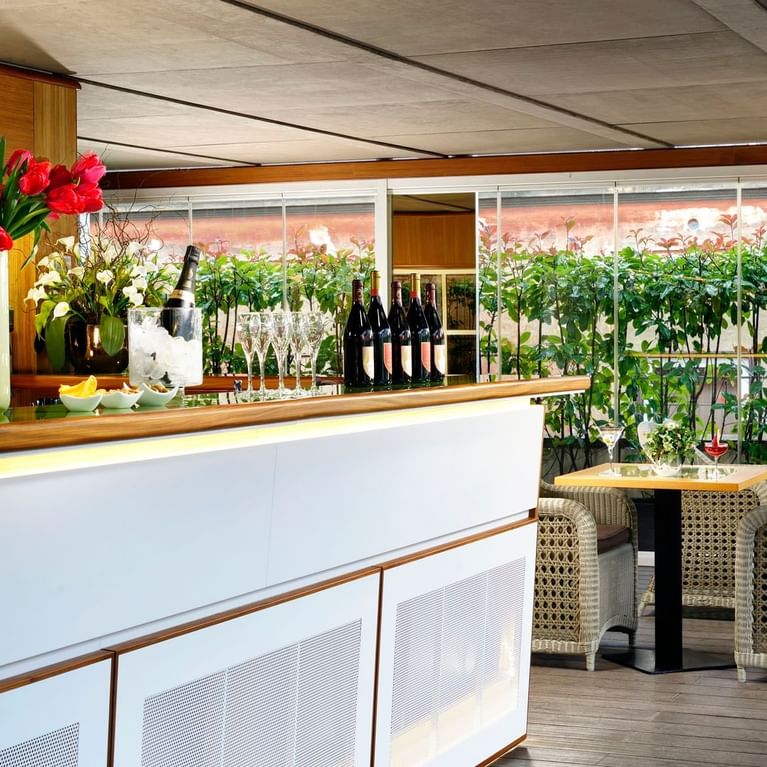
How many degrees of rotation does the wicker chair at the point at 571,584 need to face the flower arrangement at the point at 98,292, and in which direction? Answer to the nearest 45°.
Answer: approximately 135° to its right

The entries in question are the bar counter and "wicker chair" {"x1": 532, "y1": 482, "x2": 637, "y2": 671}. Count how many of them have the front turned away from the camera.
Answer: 0

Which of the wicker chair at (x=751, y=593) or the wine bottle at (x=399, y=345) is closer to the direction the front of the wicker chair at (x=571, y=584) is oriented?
the wicker chair

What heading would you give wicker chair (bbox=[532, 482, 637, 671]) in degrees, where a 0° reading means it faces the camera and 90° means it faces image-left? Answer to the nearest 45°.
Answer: approximately 315°

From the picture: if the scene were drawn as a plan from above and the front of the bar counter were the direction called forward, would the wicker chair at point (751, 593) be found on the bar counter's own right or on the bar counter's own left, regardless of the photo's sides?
on the bar counter's own left

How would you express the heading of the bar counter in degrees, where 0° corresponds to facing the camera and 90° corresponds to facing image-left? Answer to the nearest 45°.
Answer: approximately 315°

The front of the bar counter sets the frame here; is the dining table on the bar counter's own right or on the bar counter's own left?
on the bar counter's own left

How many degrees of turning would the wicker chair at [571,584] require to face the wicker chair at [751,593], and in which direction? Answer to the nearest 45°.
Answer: approximately 45° to its left
